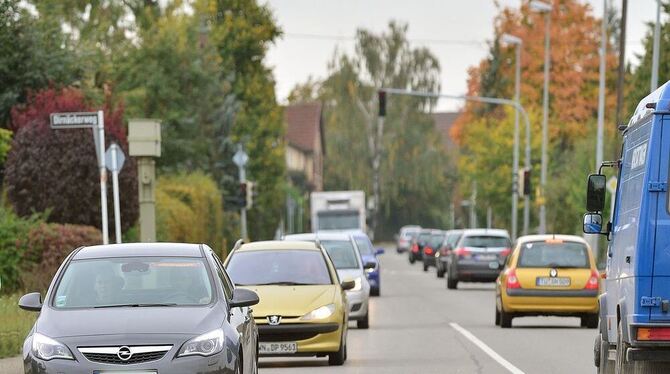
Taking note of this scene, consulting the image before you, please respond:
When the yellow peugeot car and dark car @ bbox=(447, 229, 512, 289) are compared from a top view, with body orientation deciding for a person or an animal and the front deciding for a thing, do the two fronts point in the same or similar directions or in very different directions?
very different directions

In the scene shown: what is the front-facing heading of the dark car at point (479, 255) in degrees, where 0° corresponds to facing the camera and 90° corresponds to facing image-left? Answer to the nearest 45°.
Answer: approximately 180°

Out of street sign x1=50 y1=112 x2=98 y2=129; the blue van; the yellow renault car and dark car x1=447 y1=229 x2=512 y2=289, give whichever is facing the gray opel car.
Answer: the street sign

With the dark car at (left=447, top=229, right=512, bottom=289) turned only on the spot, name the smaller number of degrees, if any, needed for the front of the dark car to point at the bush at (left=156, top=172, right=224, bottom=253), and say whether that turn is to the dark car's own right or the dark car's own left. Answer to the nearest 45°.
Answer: approximately 90° to the dark car's own left

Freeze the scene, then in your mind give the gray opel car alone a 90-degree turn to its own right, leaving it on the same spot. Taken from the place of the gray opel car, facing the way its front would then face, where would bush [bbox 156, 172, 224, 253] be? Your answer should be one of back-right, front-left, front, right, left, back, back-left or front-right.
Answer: right

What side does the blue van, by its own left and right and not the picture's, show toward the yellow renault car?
front

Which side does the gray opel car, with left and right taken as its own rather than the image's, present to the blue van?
left

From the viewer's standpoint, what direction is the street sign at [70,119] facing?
toward the camera

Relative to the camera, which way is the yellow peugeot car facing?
toward the camera

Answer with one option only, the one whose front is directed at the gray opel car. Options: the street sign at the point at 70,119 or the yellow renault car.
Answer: the street sign

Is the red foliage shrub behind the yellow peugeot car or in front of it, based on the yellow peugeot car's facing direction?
behind

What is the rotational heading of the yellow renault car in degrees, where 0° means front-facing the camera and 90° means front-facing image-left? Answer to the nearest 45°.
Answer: approximately 180°

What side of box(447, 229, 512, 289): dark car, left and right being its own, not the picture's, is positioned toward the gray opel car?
back
